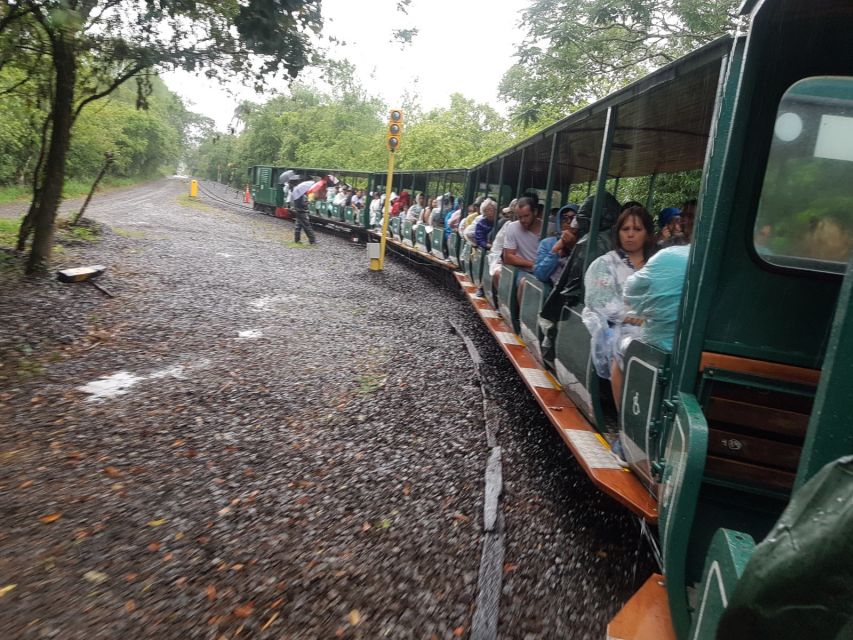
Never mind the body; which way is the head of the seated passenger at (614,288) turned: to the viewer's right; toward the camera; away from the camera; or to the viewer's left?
toward the camera

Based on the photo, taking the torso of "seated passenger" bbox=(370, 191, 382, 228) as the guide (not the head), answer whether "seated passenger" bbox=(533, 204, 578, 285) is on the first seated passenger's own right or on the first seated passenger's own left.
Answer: on the first seated passenger's own left

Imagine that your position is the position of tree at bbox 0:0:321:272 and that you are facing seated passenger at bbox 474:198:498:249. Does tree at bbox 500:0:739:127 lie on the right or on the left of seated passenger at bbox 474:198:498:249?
left

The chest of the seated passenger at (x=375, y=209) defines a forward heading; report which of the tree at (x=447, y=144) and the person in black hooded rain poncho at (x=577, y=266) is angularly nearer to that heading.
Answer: the person in black hooded rain poncho

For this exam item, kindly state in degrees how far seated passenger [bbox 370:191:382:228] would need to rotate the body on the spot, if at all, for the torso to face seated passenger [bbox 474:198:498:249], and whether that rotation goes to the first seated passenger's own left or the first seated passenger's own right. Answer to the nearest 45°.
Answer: approximately 45° to the first seated passenger's own left

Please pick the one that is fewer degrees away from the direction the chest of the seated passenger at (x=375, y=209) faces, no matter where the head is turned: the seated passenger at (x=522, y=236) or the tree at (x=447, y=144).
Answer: the seated passenger

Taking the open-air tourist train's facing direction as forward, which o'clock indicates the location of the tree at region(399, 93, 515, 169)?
The tree is roughly at 1 o'clock from the open-air tourist train.

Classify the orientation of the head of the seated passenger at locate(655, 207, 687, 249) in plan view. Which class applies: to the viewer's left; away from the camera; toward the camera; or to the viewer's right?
toward the camera

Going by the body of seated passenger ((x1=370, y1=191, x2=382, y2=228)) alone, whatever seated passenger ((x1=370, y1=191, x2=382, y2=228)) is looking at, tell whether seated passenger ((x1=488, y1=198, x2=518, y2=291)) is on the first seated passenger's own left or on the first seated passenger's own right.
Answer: on the first seated passenger's own left

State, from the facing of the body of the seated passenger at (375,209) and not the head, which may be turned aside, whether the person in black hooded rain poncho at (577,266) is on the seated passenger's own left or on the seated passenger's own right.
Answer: on the seated passenger's own left

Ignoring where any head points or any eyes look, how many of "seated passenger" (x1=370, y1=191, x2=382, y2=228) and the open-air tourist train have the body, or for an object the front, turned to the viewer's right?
0

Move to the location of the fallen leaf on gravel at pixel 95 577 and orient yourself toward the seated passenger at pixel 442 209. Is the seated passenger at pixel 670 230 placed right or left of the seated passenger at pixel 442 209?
right

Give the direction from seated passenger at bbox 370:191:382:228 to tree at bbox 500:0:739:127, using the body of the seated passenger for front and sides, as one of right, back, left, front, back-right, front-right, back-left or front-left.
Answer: left
